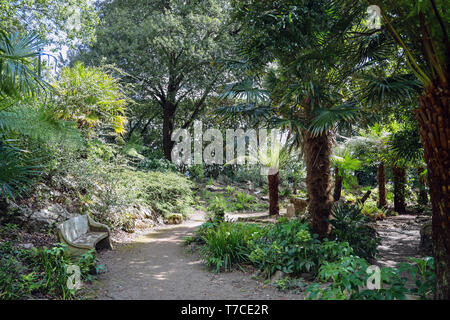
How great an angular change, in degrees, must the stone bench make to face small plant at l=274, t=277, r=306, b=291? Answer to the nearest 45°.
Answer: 0° — it already faces it

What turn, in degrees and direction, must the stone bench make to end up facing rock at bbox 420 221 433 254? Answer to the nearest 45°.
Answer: approximately 45° to its left

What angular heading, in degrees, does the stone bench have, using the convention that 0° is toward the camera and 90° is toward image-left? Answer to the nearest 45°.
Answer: approximately 315°

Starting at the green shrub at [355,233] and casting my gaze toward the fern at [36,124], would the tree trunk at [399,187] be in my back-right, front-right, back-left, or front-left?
back-right

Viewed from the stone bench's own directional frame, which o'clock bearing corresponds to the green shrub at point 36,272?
The green shrub is roughly at 2 o'clock from the stone bench.

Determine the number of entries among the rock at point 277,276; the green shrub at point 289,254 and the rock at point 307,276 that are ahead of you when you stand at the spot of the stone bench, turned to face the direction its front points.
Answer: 3

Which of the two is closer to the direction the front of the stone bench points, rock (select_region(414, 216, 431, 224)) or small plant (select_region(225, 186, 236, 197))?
the rock

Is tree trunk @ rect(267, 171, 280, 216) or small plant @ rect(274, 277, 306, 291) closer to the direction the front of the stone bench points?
the small plant

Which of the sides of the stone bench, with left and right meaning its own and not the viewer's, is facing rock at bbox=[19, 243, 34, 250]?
right
